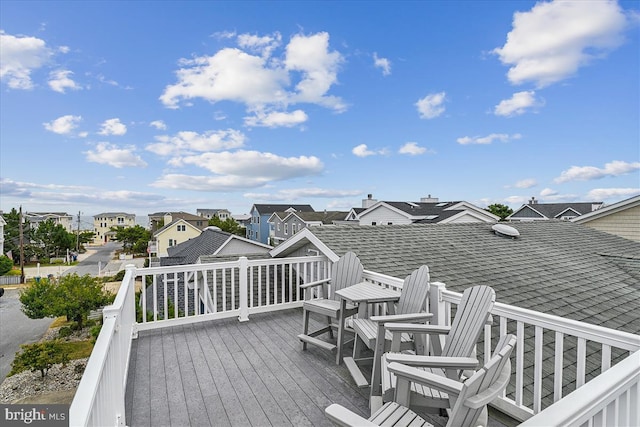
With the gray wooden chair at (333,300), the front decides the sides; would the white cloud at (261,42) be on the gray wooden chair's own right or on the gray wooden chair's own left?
on the gray wooden chair's own right

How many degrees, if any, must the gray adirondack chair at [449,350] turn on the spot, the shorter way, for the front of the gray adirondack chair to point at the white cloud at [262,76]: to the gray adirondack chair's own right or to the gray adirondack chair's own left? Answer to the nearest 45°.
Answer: approximately 45° to the gray adirondack chair's own right

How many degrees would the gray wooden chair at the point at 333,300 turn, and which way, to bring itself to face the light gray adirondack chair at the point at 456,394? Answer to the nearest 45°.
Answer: approximately 45° to its left

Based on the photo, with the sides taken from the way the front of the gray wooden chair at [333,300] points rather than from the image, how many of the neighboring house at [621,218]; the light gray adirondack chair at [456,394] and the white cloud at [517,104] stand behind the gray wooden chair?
2

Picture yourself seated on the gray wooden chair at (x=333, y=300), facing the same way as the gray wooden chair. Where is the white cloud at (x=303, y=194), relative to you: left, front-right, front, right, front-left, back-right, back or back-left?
back-right

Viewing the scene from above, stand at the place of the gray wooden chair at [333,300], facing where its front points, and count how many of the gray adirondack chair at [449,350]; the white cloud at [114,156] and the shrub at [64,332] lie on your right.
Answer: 2

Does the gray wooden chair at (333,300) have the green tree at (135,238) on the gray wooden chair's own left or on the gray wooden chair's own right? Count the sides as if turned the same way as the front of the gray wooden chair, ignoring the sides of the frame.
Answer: on the gray wooden chair's own right

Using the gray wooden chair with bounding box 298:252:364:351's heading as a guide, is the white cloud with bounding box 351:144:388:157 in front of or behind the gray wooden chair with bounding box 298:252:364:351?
behind

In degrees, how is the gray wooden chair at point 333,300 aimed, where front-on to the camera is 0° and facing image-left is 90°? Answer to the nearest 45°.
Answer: approximately 45°

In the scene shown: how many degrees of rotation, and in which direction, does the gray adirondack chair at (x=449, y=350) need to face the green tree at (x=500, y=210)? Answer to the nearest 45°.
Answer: approximately 90° to its right

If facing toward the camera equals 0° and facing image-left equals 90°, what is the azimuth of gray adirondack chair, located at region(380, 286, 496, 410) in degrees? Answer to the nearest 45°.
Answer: approximately 90°

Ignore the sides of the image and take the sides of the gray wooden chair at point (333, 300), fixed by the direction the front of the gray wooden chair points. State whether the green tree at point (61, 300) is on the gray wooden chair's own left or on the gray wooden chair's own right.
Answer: on the gray wooden chair's own right
